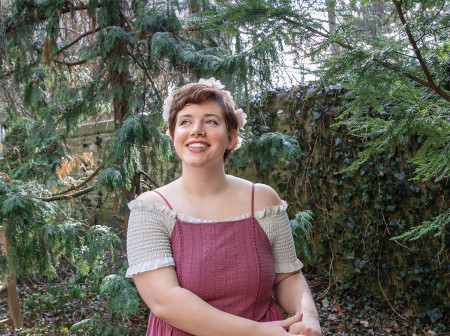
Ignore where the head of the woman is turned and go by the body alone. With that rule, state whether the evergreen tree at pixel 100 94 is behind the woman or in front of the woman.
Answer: behind

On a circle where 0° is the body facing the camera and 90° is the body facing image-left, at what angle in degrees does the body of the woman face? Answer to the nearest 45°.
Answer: approximately 0°
